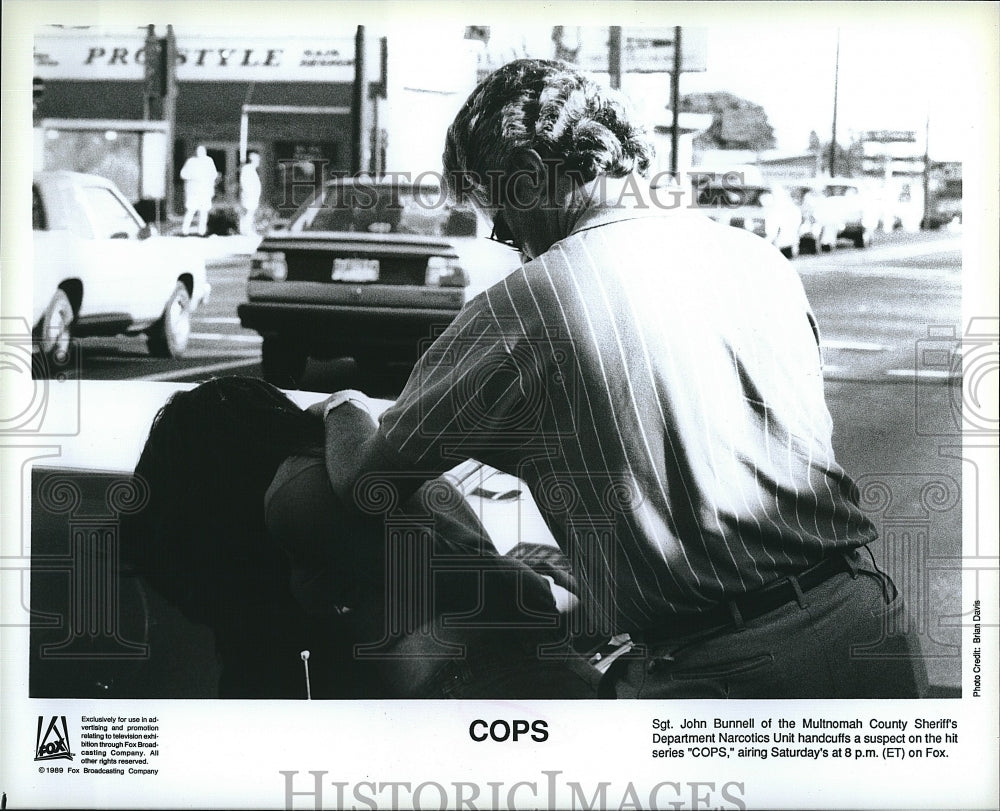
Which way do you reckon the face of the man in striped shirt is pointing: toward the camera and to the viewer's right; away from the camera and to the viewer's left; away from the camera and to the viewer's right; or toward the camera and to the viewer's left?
away from the camera and to the viewer's left

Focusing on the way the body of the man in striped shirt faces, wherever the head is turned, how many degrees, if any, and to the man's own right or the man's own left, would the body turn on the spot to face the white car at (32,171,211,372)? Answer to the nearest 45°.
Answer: approximately 45° to the man's own left

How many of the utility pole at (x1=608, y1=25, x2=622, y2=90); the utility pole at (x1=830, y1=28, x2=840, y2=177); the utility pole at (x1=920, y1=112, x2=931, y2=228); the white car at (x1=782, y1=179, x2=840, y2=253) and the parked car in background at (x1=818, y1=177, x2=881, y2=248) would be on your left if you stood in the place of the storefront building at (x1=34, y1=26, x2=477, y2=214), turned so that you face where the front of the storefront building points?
5

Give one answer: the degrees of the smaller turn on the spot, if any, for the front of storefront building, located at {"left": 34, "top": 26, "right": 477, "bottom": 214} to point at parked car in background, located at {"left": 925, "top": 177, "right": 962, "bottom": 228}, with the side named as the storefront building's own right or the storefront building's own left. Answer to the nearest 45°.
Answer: approximately 90° to the storefront building's own left

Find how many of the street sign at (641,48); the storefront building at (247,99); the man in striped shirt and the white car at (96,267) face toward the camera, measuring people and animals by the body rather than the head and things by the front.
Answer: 2

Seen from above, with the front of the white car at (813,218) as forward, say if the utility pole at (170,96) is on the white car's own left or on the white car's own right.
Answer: on the white car's own right

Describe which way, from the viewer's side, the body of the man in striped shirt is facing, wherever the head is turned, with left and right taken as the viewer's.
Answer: facing away from the viewer and to the left of the viewer
